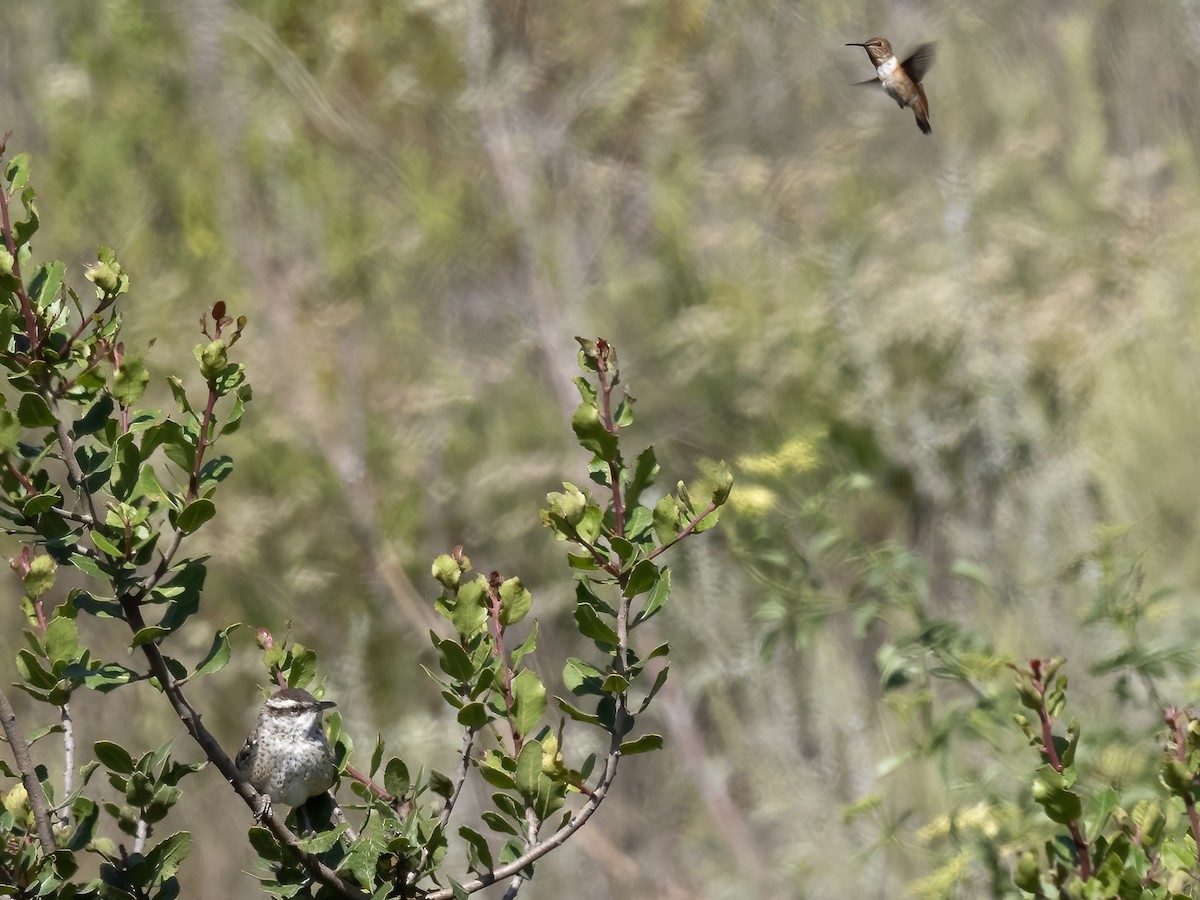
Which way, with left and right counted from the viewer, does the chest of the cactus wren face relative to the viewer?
facing the viewer and to the right of the viewer
